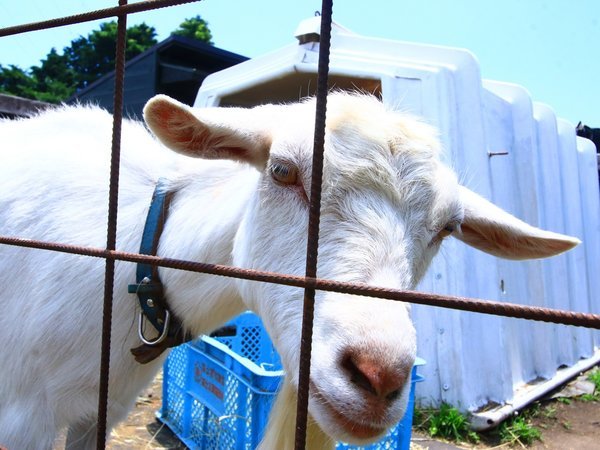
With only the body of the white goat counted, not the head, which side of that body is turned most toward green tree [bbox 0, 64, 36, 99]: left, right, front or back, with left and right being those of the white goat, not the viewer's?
back

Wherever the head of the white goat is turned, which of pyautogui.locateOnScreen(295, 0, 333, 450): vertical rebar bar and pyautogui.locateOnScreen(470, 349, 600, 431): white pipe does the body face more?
the vertical rebar bar

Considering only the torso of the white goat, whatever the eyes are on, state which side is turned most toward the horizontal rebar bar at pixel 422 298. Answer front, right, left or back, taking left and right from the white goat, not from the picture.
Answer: front

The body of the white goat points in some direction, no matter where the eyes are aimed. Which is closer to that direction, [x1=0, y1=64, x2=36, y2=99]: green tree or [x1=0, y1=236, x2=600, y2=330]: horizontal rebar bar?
the horizontal rebar bar

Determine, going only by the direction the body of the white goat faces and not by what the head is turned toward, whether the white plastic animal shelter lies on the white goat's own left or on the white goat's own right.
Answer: on the white goat's own left

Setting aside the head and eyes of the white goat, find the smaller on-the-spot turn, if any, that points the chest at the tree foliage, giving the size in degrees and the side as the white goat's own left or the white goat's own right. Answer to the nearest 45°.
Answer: approximately 180°

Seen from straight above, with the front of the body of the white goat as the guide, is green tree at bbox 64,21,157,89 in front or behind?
behind

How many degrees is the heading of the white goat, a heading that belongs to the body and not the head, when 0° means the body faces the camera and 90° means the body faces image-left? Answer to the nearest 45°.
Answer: approximately 315°
